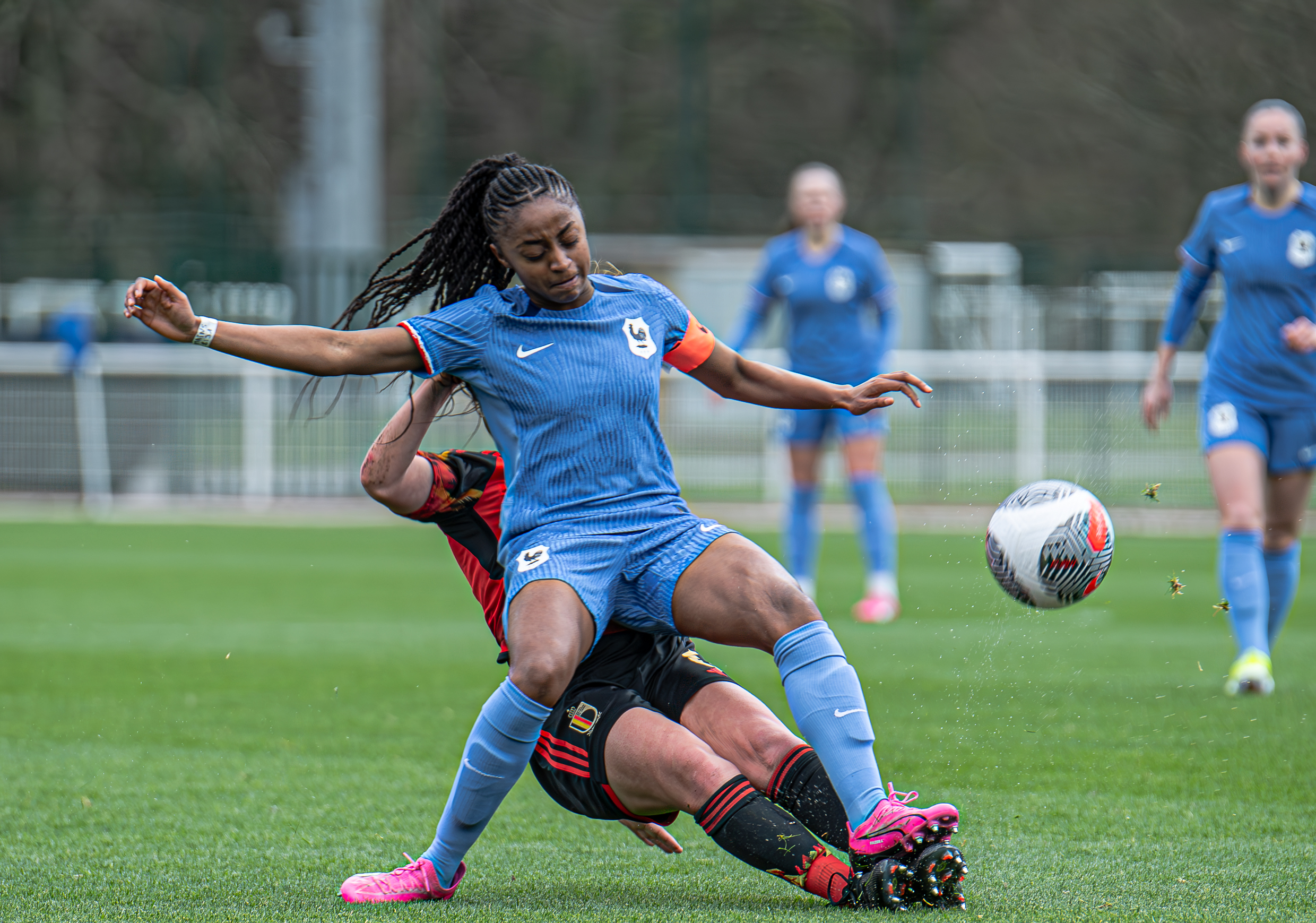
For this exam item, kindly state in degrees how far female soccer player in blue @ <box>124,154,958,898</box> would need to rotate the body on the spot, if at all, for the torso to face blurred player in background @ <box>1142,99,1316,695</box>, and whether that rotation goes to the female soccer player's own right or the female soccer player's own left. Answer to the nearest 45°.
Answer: approximately 135° to the female soccer player's own left

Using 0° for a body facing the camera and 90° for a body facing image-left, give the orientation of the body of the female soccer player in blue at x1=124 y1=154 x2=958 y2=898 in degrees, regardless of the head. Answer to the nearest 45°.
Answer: approximately 0°

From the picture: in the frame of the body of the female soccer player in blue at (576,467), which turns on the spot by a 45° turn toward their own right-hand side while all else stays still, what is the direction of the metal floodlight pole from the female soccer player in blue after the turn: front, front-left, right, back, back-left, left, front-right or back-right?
back-right

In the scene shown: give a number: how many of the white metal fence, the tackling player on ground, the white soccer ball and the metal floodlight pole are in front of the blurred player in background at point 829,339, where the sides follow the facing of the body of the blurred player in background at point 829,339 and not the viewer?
2

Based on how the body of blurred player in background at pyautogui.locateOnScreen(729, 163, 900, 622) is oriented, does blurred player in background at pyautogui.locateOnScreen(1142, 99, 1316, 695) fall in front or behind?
in front

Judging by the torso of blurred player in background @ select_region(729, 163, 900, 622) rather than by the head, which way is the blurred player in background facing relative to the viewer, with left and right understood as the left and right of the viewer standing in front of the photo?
facing the viewer

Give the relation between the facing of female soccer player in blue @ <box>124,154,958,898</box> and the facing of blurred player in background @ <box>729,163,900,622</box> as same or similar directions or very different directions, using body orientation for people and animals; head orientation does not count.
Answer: same or similar directions

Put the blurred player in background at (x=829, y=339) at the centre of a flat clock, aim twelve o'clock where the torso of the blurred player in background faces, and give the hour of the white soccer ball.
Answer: The white soccer ball is roughly at 12 o'clock from the blurred player in background.

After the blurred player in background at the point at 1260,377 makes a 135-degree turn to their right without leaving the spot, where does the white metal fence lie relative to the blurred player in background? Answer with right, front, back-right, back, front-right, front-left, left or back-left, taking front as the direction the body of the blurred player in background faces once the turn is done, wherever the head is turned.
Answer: front

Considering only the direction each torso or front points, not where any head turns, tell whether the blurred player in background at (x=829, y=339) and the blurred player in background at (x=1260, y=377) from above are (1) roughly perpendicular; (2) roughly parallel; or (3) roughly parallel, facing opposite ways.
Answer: roughly parallel

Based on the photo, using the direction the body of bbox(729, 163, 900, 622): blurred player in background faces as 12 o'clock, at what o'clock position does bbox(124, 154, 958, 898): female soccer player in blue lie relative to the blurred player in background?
The female soccer player in blue is roughly at 12 o'clock from the blurred player in background.

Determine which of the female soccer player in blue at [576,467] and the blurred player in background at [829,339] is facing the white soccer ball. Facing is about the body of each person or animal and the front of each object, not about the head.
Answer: the blurred player in background

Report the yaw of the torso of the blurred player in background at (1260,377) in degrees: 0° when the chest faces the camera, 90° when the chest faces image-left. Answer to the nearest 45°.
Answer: approximately 0°

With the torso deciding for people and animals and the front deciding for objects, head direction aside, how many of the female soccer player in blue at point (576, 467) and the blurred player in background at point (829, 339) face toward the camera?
2
